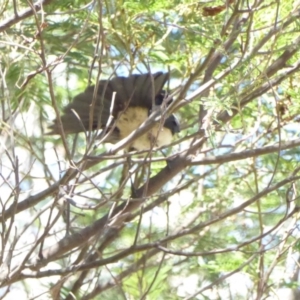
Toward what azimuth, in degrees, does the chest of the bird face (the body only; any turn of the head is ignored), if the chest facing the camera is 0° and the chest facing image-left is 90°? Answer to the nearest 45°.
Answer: approximately 270°
